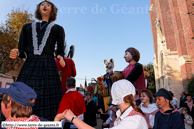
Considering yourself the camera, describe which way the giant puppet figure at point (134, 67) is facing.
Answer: facing to the left of the viewer

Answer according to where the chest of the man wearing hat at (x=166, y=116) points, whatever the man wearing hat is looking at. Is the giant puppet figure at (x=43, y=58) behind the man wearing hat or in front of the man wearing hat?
in front

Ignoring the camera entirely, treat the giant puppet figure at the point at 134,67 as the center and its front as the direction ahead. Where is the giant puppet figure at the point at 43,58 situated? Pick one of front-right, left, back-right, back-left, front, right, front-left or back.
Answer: front-left

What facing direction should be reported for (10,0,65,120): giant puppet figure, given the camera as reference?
facing the viewer

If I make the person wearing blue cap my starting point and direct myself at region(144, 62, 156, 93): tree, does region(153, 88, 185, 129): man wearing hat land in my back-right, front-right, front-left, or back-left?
front-right

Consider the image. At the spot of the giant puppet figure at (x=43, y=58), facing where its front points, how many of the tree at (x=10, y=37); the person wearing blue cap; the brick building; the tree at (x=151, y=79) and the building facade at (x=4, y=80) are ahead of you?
1

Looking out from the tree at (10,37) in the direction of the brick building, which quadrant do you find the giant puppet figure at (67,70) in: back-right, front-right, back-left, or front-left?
front-right

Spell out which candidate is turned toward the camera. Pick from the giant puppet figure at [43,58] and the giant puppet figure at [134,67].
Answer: the giant puppet figure at [43,58]

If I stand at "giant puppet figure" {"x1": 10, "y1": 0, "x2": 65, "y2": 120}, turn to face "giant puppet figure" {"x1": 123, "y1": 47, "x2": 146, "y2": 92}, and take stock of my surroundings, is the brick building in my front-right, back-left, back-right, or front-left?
front-left
